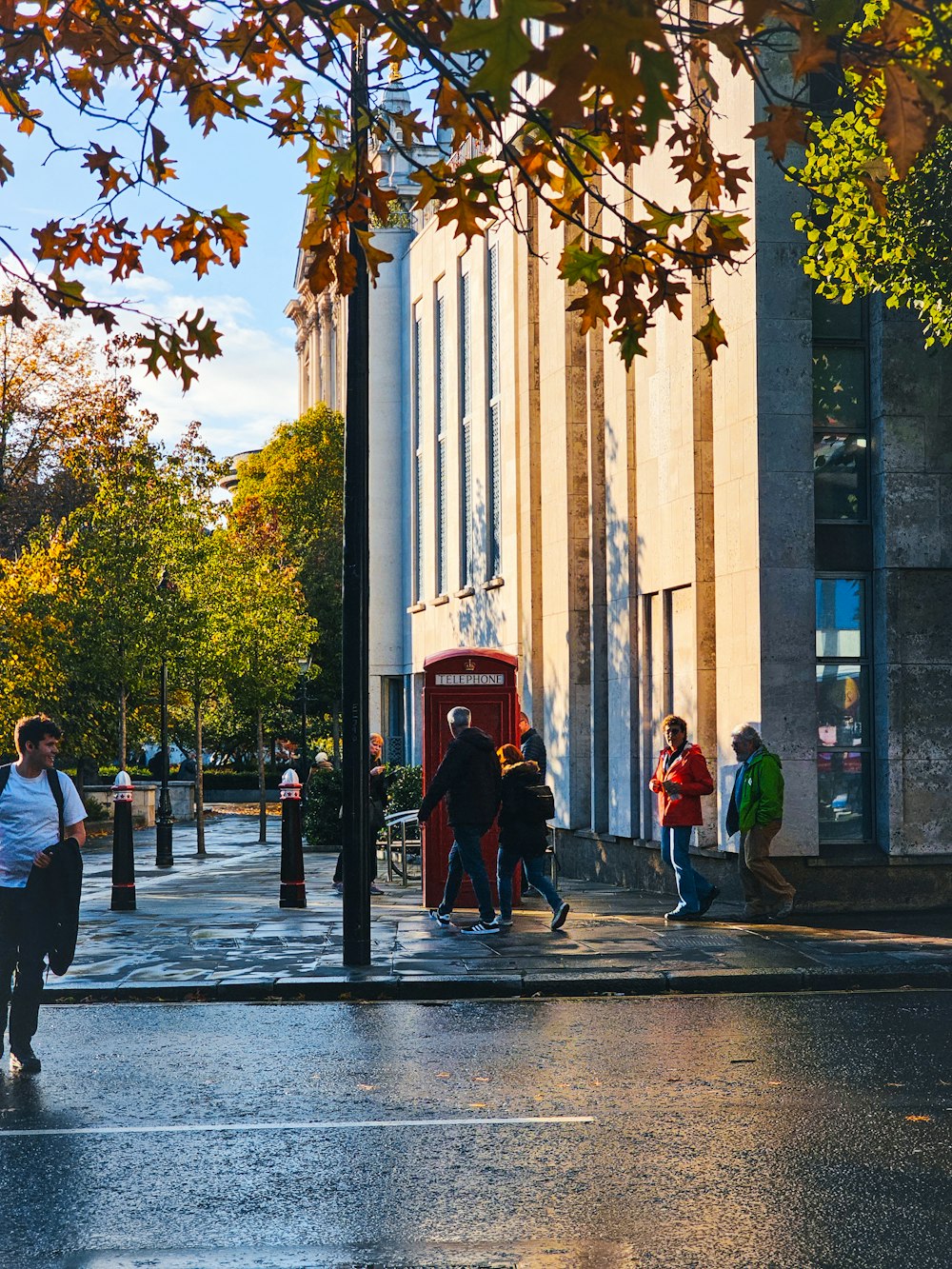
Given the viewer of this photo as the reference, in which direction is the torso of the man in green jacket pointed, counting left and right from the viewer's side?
facing to the left of the viewer

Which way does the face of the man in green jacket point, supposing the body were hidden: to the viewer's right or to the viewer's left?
to the viewer's left

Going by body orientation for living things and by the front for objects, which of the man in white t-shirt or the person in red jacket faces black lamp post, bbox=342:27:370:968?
the person in red jacket

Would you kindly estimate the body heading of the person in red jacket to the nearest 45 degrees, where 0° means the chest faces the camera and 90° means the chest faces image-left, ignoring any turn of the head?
approximately 45°

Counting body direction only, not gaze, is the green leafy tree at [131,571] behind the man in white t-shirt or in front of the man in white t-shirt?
behind

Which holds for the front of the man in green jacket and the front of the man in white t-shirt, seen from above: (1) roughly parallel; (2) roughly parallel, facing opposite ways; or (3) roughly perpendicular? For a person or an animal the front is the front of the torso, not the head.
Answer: roughly perpendicular

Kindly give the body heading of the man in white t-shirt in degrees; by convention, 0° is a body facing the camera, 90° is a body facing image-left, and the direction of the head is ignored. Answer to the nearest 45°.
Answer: approximately 0°
